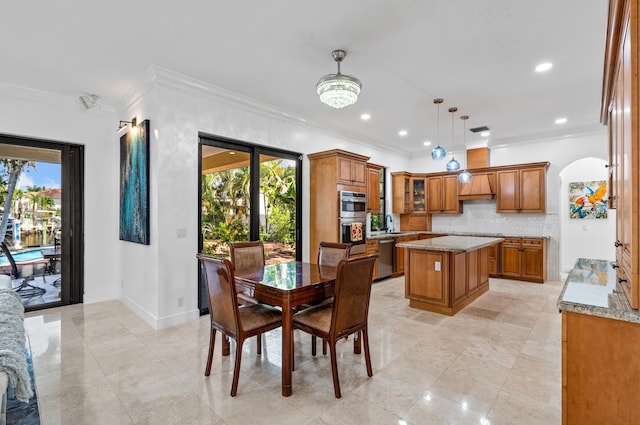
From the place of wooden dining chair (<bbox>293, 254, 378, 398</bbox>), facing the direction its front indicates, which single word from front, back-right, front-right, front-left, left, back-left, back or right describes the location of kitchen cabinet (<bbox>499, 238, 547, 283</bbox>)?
right

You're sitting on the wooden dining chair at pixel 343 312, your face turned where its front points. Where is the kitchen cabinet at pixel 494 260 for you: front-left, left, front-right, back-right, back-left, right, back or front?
right

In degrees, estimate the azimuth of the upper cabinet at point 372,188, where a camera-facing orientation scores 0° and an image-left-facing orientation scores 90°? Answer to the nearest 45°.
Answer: approximately 315°

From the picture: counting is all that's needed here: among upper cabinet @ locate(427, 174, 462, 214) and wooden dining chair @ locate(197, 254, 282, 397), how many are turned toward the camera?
1

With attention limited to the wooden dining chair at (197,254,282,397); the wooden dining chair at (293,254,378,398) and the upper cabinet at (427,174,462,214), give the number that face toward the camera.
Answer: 1

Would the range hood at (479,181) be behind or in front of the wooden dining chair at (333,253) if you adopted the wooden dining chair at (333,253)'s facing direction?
behind

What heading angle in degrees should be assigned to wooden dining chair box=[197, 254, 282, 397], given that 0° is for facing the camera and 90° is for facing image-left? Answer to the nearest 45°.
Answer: approximately 225°

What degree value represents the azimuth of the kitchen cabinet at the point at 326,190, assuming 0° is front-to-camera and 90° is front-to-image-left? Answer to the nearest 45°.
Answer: approximately 315°

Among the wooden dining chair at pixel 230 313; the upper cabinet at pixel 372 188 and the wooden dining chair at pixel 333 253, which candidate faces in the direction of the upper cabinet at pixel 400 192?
the wooden dining chair at pixel 230 313

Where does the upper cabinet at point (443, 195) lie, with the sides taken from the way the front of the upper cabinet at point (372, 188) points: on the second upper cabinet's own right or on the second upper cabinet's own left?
on the second upper cabinet's own left

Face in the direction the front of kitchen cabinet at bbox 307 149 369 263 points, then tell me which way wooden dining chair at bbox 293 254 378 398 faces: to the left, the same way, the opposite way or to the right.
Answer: the opposite way

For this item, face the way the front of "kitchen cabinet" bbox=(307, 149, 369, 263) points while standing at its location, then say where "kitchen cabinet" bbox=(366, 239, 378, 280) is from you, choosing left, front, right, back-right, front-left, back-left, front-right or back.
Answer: left

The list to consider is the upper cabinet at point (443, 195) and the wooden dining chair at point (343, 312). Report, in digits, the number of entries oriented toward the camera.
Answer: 1

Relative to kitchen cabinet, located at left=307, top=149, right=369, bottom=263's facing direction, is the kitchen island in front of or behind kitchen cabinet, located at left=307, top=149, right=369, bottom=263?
in front

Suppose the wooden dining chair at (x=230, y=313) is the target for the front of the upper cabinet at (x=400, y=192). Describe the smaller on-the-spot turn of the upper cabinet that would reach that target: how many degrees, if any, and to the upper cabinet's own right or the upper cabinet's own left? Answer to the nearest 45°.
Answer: approximately 45° to the upper cabinet's own right

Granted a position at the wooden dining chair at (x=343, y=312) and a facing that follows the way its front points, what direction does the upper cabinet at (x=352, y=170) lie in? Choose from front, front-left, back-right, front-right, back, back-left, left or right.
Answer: front-right

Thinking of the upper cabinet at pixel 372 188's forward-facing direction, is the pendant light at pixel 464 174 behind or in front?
in front
